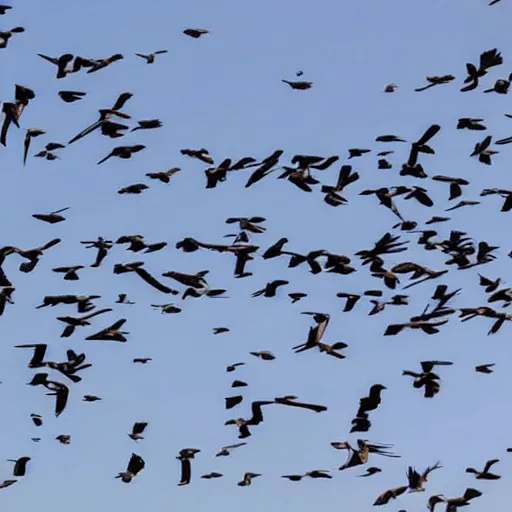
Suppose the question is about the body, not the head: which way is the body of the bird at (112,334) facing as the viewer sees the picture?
to the viewer's left

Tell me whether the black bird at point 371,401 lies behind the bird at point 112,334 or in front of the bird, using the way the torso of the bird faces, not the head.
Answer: behind

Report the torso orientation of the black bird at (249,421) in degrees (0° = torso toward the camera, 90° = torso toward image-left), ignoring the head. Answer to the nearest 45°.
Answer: approximately 90°
